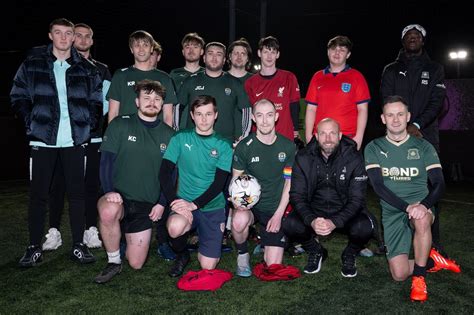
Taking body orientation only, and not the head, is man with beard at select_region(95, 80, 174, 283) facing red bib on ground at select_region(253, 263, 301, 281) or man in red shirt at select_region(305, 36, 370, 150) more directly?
the red bib on ground

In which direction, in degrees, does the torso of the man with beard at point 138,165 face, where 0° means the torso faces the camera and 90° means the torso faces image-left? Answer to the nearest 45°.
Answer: approximately 0°

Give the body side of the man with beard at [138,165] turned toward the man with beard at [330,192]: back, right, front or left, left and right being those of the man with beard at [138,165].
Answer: left

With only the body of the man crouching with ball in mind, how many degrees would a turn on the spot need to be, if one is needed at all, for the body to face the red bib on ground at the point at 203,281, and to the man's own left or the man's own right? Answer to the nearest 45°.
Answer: approximately 45° to the man's own right

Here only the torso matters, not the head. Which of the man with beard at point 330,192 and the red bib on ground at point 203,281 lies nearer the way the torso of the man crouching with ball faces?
the red bib on ground

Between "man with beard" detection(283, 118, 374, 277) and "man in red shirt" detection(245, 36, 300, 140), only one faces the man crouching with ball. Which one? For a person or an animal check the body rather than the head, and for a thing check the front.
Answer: the man in red shirt

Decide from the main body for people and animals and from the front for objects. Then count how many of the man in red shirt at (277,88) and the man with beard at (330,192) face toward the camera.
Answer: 2
